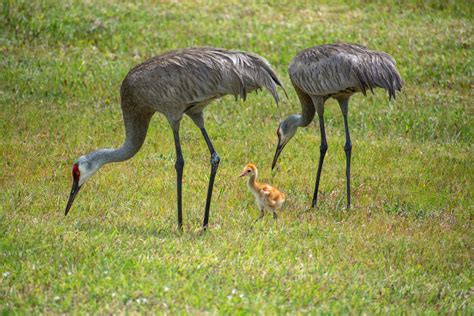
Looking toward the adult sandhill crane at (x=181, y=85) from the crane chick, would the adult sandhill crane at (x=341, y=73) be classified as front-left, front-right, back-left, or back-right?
back-right

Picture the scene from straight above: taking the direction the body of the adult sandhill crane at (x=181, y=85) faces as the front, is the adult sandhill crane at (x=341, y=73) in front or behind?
behind

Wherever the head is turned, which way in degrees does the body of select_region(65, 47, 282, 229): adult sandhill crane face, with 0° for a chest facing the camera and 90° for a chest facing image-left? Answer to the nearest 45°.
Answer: approximately 90°

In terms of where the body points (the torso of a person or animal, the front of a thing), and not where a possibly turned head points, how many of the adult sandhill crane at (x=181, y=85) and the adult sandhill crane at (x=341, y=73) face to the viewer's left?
2

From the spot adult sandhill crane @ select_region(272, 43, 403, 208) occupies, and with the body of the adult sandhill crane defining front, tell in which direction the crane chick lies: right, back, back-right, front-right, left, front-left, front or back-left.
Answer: front-left

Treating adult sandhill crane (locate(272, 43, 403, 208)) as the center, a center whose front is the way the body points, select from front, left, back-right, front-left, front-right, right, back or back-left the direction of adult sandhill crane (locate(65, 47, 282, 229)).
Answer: front-left

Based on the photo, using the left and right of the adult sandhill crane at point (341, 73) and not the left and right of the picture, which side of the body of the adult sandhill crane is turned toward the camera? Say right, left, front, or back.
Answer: left
